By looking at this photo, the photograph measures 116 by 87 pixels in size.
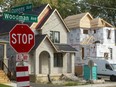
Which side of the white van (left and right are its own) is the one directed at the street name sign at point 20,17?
right

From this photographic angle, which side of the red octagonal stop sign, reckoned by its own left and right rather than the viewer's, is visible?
front

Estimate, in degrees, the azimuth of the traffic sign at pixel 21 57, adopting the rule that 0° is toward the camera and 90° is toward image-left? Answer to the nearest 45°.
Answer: approximately 0°

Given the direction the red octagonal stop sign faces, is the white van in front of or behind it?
behind

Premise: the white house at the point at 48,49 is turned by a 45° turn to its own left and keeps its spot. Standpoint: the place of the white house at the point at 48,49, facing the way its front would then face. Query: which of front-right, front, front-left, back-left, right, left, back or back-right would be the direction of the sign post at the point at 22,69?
right

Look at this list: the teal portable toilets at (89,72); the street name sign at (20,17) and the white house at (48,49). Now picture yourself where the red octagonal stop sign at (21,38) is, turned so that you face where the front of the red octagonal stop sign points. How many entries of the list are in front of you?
0

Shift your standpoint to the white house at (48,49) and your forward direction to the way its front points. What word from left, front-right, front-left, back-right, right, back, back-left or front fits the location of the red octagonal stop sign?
front-right

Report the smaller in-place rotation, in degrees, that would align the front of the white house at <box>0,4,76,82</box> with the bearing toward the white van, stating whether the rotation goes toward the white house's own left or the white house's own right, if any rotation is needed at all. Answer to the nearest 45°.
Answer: approximately 45° to the white house's own left

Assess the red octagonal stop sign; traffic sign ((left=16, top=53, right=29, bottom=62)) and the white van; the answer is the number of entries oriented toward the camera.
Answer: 2

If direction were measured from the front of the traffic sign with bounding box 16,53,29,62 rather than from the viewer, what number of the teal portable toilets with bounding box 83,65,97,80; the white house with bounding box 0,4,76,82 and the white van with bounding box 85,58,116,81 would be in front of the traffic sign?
0

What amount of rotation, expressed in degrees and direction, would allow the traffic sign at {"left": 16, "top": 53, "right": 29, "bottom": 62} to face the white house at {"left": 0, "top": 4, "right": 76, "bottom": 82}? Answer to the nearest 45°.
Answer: approximately 180°

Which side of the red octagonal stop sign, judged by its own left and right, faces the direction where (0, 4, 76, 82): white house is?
back
